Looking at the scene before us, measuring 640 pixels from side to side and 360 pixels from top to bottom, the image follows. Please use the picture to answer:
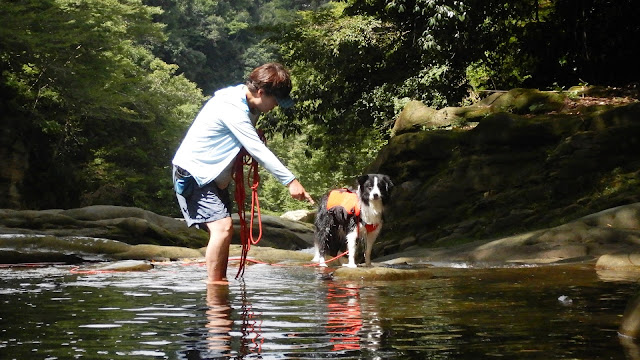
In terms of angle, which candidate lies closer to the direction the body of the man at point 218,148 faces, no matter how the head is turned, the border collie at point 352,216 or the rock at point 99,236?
the border collie

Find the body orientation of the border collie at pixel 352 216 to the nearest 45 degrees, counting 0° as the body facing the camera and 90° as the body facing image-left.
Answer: approximately 315°

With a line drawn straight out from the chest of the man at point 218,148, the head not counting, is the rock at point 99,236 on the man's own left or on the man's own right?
on the man's own left

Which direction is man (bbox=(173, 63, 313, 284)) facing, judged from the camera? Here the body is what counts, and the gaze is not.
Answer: to the viewer's right

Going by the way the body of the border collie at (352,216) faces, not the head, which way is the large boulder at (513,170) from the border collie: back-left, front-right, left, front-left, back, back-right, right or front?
left

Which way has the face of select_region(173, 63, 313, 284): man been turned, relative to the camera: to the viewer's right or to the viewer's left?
to the viewer's right

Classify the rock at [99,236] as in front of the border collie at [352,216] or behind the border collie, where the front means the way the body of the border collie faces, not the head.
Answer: behind

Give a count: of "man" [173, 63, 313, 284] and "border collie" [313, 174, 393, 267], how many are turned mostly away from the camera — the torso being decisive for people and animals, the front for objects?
0

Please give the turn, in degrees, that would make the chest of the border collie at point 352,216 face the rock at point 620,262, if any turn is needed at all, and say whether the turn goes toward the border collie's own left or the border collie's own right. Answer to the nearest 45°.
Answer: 0° — it already faces it
